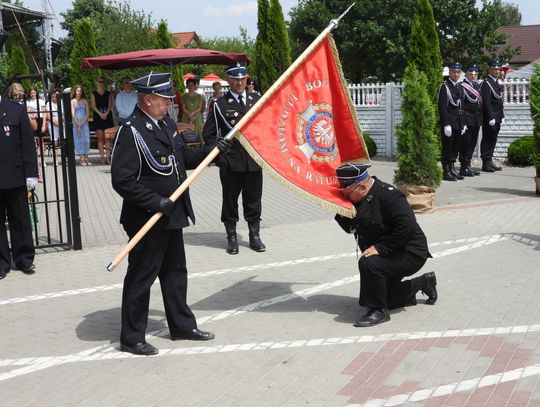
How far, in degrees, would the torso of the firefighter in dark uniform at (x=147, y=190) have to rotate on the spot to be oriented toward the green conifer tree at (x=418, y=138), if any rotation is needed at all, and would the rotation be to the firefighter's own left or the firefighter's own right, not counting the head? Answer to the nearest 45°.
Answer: approximately 90° to the firefighter's own left

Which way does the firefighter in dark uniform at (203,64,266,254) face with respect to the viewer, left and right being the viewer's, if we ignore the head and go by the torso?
facing the viewer

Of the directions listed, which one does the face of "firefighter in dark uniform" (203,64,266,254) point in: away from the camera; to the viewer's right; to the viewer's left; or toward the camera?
toward the camera

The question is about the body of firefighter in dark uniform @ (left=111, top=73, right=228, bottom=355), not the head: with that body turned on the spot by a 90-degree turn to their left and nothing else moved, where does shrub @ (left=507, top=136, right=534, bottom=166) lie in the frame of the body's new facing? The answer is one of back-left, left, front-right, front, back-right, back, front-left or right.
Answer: front

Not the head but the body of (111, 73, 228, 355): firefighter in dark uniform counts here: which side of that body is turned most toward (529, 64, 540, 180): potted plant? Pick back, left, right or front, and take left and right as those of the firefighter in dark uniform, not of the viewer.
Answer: left

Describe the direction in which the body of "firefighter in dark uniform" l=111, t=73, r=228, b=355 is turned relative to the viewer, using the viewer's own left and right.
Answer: facing the viewer and to the right of the viewer

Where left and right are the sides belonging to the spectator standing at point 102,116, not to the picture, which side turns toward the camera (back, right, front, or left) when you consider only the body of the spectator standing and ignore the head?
front

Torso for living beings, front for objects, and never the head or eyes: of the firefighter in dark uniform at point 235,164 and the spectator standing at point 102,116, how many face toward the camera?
2

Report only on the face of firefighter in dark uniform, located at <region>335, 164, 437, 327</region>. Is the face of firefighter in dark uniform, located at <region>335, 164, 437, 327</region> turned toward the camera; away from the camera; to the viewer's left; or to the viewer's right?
to the viewer's left

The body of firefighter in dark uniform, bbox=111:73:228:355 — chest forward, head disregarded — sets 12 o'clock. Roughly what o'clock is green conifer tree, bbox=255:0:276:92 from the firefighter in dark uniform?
The green conifer tree is roughly at 8 o'clock from the firefighter in dark uniform.

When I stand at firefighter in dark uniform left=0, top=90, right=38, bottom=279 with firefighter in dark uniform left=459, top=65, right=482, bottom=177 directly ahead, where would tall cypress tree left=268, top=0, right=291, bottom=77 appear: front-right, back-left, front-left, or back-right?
front-left

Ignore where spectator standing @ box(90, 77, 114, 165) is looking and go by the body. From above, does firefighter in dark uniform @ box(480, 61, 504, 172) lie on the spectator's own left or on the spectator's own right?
on the spectator's own left

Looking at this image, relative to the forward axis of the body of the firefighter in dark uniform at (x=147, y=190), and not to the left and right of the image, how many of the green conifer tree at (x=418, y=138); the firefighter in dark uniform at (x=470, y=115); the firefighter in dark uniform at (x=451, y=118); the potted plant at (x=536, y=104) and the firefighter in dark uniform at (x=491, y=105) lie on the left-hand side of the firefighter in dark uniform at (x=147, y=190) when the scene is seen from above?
5

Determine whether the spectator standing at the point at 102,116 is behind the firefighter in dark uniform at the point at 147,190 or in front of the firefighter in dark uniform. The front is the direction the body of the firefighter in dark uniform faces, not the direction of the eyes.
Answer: behind

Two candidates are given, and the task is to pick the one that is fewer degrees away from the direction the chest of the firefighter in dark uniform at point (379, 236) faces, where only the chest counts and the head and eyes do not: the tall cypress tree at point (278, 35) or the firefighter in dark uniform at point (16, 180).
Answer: the firefighter in dark uniform
